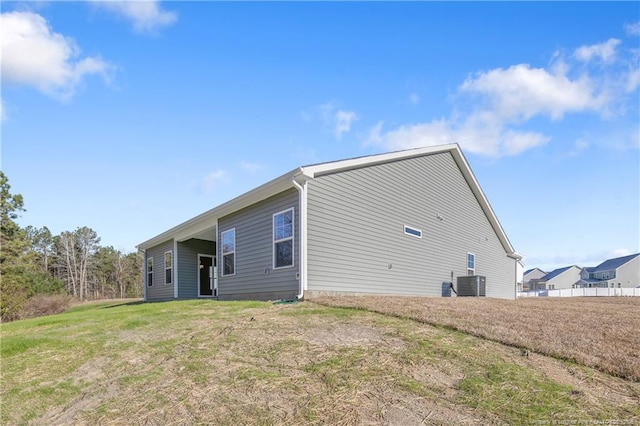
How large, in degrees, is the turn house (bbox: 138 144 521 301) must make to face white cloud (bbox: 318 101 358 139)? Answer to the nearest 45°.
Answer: approximately 45° to its left

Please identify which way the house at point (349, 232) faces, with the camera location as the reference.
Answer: facing away from the viewer and to the right of the viewer
